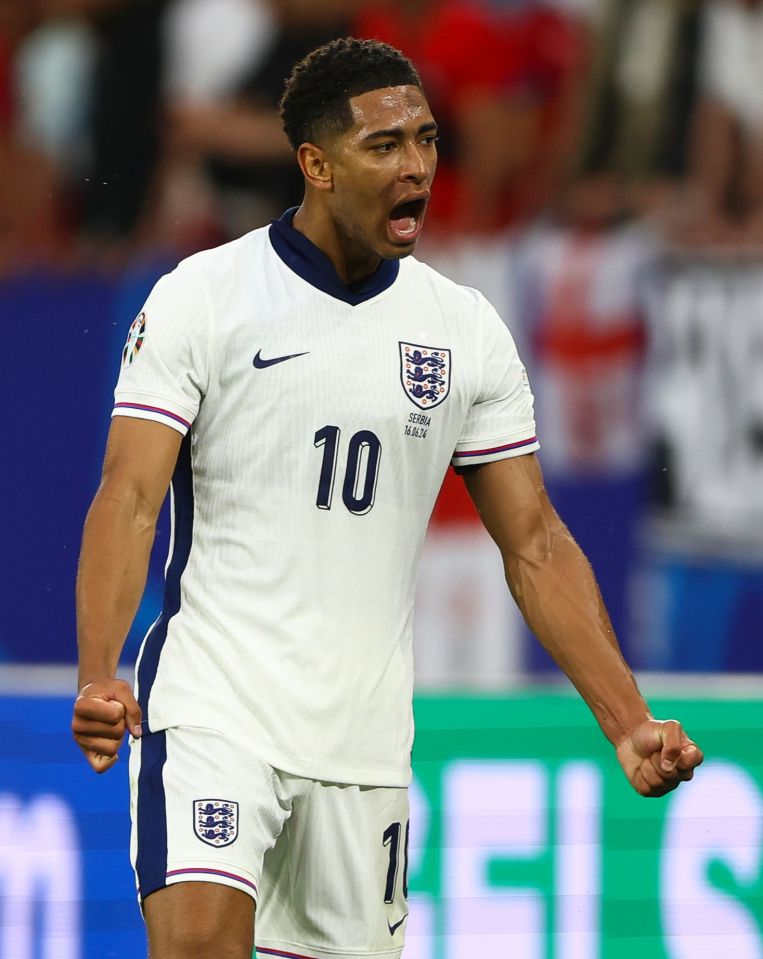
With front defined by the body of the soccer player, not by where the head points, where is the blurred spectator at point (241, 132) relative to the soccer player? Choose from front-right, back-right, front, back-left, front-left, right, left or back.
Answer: back-left

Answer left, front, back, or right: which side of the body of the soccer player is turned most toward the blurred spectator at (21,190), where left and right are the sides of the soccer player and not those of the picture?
back

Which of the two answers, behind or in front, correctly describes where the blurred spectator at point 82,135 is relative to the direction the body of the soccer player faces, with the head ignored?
behind

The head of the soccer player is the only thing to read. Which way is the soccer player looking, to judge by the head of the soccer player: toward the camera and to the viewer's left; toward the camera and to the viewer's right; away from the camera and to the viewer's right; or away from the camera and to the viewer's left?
toward the camera and to the viewer's right

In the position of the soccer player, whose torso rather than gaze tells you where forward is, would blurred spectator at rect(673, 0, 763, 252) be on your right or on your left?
on your left

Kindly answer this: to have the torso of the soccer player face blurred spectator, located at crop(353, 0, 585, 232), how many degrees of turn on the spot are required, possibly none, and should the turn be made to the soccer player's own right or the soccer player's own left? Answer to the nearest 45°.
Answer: approximately 135° to the soccer player's own left
